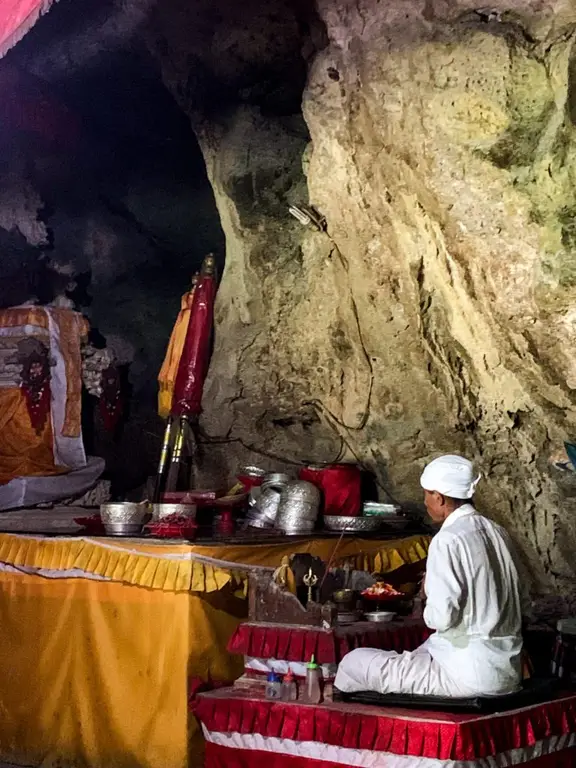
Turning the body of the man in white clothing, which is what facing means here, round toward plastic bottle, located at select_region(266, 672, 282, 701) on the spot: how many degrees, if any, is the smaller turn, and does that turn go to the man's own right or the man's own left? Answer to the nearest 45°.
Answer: approximately 45° to the man's own left

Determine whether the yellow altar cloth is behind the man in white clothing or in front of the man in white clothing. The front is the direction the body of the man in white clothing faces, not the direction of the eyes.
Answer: in front

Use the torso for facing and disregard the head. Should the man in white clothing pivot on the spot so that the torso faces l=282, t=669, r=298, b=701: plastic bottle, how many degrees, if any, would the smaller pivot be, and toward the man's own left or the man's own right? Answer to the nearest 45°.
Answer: approximately 45° to the man's own left

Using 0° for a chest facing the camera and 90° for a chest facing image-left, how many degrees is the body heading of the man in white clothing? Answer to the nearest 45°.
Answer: approximately 135°

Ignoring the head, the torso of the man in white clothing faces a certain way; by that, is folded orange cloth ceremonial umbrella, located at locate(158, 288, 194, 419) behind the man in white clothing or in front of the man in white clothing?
in front

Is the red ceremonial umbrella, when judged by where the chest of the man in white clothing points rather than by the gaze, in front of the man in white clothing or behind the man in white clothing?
in front

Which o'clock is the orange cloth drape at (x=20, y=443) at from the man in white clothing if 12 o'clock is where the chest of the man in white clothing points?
The orange cloth drape is roughly at 12 o'clock from the man in white clothing.
